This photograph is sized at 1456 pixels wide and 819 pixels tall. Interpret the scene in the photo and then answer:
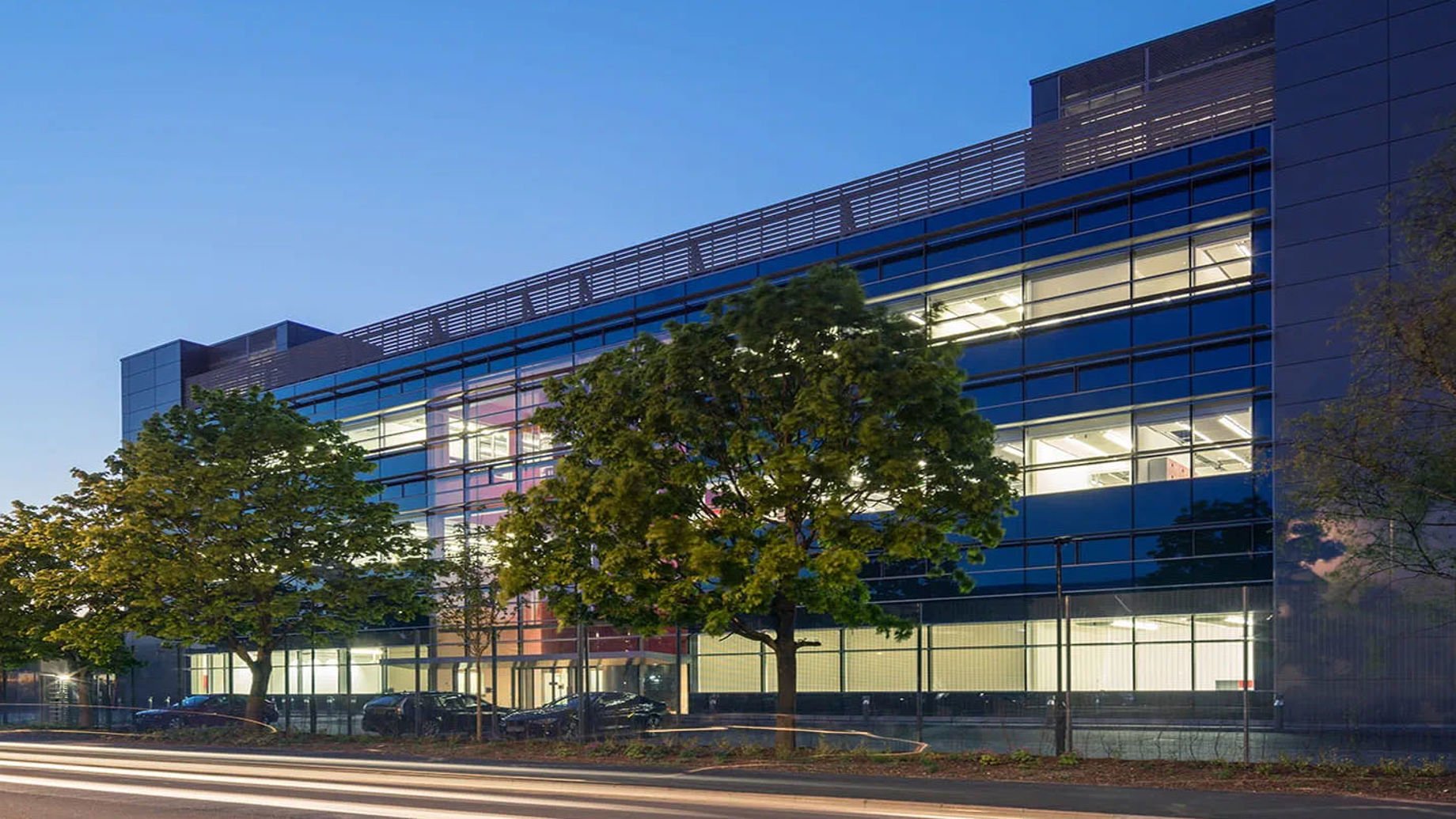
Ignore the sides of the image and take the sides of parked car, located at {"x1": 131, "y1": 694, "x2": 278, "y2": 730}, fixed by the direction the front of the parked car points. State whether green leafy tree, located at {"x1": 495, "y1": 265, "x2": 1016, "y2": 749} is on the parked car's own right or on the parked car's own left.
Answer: on the parked car's own left

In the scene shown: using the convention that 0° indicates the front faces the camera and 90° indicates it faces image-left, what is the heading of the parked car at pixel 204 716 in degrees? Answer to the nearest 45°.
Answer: approximately 45°
